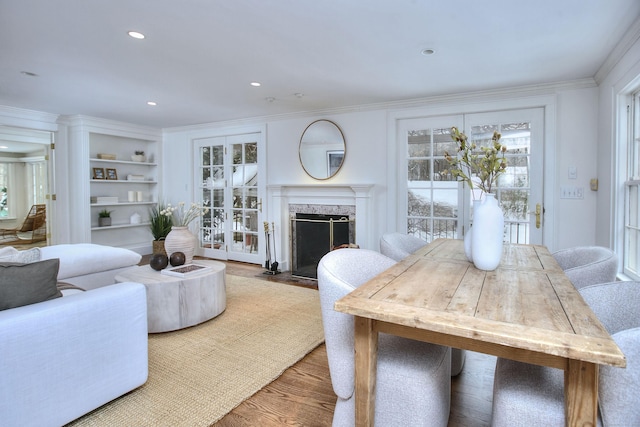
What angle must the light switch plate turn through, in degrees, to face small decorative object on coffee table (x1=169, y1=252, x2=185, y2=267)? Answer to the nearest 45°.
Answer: approximately 45° to its right

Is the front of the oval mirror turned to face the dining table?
yes

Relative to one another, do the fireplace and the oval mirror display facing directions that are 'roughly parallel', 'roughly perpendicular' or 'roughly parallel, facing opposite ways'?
roughly parallel

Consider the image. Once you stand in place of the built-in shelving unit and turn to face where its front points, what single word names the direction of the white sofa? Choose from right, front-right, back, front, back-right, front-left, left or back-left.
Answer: front-right

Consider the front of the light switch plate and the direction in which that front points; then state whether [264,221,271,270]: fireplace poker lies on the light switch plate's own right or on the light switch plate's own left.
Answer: on the light switch plate's own right

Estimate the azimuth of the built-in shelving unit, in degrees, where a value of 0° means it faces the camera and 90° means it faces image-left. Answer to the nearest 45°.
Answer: approximately 315°

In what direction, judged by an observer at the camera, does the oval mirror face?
facing the viewer

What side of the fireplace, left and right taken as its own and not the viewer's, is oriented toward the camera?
front

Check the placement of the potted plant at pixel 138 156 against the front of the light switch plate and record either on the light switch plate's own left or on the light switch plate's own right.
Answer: on the light switch plate's own right
